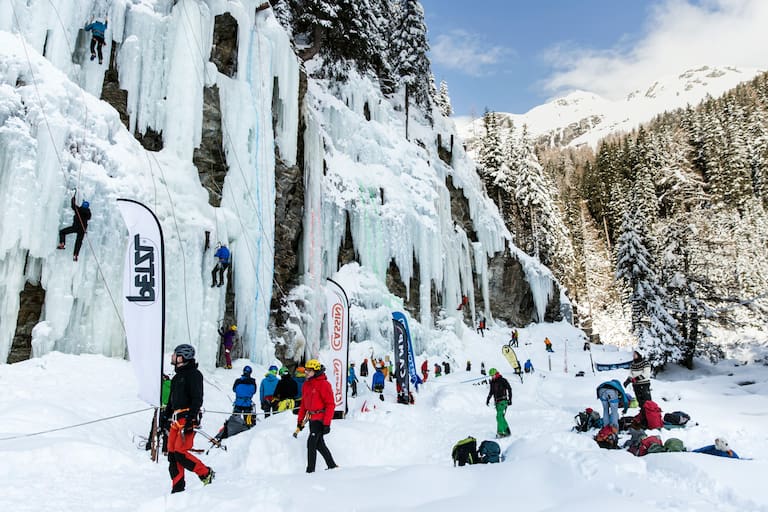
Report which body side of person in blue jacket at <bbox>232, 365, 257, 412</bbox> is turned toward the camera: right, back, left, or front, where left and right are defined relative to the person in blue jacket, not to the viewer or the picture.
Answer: back

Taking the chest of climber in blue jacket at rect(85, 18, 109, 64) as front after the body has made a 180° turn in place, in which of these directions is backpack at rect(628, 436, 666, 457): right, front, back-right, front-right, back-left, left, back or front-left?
front-left

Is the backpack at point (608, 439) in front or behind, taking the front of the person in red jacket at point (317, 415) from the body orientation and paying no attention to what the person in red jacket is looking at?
behind

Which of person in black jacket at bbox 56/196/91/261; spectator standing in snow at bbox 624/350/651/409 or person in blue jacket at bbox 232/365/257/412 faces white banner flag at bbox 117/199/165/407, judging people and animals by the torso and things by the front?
the spectator standing in snow

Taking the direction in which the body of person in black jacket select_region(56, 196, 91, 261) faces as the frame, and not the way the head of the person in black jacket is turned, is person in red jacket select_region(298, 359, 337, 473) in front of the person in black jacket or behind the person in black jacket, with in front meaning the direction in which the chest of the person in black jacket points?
behind

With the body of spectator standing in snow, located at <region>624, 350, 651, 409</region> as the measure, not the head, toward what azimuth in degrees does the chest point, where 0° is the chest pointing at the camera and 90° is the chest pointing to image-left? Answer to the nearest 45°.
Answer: approximately 45°

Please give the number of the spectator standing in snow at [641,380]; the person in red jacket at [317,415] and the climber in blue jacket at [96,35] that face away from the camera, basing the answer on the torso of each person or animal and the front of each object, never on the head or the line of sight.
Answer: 1

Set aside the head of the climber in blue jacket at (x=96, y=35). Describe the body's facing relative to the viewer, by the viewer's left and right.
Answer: facing away from the viewer

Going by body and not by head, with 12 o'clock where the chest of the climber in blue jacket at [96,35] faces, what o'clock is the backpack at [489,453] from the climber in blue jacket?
The backpack is roughly at 5 o'clock from the climber in blue jacket.

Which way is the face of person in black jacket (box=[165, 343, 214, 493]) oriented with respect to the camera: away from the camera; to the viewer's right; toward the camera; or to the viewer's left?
to the viewer's left

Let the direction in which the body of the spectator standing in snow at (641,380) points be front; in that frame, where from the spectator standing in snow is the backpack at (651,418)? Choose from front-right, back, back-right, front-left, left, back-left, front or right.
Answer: front-left

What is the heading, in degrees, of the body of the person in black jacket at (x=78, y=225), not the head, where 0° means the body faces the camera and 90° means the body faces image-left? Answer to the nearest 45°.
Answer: approximately 135°
